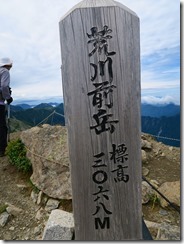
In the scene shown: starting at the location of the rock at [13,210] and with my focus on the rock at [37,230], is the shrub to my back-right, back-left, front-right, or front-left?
back-left

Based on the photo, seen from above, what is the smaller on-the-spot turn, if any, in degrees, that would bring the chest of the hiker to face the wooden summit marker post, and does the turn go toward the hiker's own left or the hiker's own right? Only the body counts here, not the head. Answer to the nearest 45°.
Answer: approximately 90° to the hiker's own right

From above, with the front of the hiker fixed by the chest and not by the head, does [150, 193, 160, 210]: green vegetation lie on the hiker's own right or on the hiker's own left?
on the hiker's own right

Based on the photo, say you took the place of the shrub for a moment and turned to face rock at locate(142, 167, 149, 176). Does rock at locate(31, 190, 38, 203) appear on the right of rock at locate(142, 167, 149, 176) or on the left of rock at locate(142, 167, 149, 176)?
right

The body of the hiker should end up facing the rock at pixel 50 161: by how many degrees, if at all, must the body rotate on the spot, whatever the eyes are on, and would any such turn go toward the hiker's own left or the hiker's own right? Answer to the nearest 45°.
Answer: approximately 45° to the hiker's own right

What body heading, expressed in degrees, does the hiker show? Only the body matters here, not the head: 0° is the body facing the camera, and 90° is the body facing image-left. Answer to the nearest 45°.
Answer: approximately 270°

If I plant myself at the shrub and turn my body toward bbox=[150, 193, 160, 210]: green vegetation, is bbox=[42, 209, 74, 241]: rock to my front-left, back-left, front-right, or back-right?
front-right

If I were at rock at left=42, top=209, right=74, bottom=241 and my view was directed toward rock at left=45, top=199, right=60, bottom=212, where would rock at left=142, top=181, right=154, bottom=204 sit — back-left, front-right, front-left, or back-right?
front-right

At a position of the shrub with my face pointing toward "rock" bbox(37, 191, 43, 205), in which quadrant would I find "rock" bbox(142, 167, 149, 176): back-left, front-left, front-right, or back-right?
front-left

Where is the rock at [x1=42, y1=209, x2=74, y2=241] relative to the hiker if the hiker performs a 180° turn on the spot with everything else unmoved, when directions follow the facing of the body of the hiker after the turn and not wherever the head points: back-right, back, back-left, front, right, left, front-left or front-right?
left
